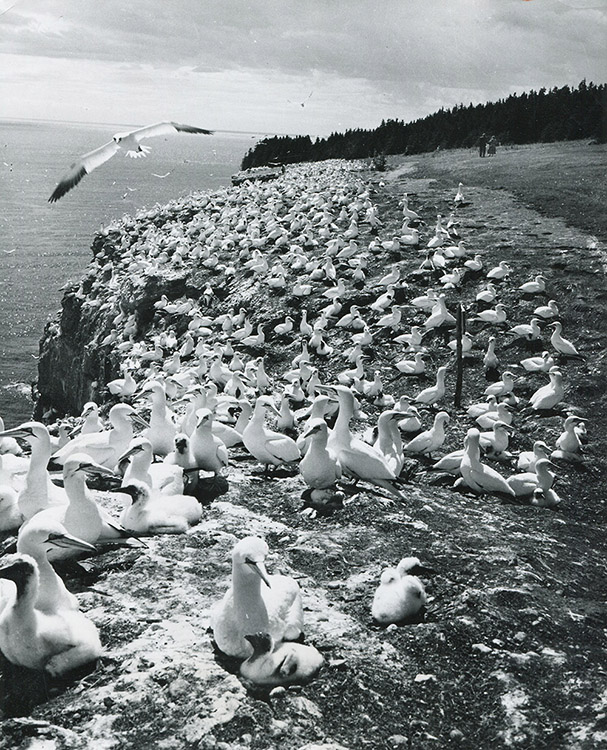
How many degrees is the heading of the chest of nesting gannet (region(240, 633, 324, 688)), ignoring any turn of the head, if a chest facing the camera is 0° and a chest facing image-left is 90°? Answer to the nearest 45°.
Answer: approximately 90°

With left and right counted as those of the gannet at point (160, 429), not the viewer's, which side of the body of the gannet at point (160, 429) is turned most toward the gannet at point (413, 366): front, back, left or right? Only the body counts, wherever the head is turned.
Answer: back

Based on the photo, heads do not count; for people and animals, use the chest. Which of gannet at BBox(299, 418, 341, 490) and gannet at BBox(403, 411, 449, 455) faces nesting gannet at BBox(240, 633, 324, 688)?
gannet at BBox(299, 418, 341, 490)

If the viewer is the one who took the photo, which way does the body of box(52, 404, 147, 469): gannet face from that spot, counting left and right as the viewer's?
facing to the right of the viewer

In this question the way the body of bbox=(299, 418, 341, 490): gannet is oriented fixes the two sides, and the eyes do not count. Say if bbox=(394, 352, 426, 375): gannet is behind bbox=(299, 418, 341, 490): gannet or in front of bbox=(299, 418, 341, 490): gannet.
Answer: behind

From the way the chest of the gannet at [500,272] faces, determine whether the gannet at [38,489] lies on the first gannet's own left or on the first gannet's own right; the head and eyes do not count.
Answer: on the first gannet's own right
